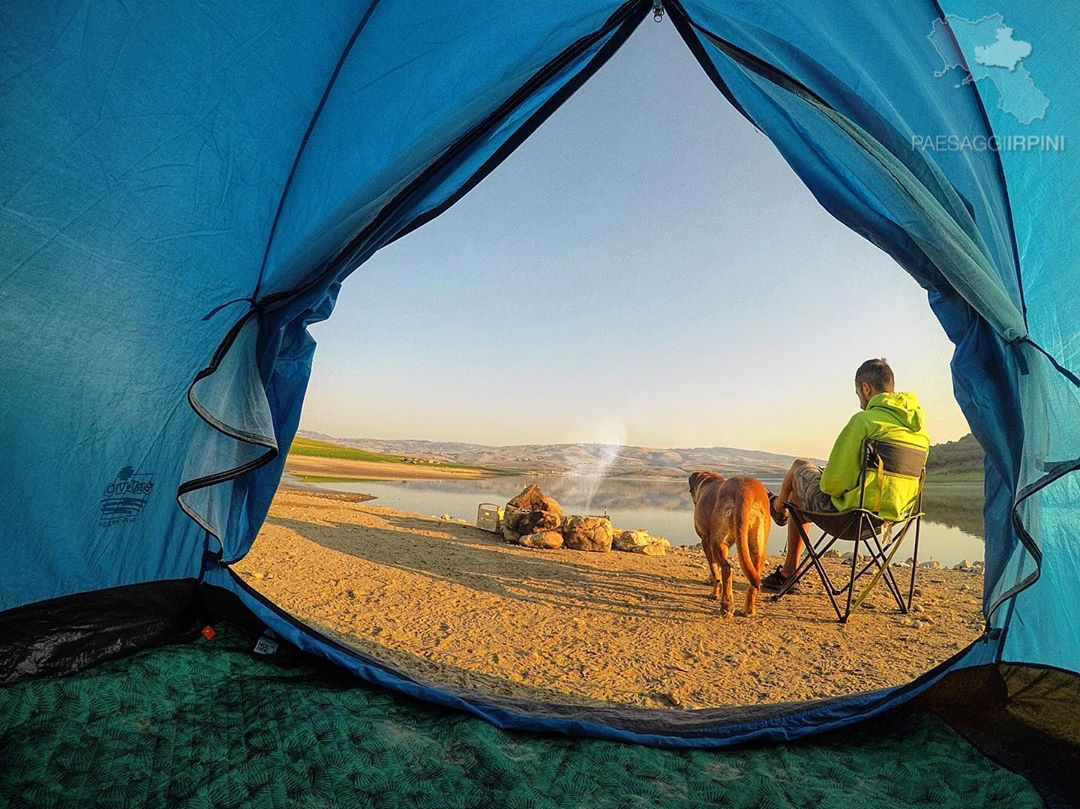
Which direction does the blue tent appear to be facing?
away from the camera

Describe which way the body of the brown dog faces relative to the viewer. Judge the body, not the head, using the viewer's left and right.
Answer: facing away from the viewer and to the left of the viewer

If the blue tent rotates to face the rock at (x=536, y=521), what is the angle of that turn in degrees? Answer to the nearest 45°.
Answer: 0° — it already faces it

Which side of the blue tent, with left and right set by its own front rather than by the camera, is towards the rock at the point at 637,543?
front

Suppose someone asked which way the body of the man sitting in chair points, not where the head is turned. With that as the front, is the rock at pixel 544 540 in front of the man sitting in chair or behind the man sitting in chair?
in front

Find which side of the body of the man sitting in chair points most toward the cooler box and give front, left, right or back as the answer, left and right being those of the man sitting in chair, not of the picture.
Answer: front

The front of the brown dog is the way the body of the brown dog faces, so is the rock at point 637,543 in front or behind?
in front

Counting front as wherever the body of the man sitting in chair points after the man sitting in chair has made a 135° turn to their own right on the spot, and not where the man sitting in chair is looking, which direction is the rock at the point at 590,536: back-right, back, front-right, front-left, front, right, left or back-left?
back-left

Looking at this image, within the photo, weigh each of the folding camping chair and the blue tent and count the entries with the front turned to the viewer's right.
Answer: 0

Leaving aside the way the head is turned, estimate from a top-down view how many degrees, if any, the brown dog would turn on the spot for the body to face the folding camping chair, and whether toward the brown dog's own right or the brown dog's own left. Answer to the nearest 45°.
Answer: approximately 135° to the brown dog's own right

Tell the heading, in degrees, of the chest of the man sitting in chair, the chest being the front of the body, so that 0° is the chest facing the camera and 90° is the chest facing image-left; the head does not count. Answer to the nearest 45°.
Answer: approximately 135°

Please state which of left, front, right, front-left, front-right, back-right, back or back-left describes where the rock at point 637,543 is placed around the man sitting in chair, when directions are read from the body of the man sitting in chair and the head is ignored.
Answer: front

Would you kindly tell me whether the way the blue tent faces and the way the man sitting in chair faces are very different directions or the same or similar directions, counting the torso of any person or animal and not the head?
same or similar directions

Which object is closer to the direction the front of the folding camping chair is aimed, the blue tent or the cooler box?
the cooler box

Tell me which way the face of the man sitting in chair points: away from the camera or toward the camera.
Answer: away from the camera

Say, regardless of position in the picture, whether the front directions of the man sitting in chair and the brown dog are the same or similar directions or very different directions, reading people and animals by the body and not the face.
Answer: same or similar directions

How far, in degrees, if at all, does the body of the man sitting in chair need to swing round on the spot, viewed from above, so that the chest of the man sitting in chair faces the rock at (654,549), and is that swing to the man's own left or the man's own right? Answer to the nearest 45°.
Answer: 0° — they already face it

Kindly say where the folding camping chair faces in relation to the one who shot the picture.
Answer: facing away from the viewer and to the left of the viewer
